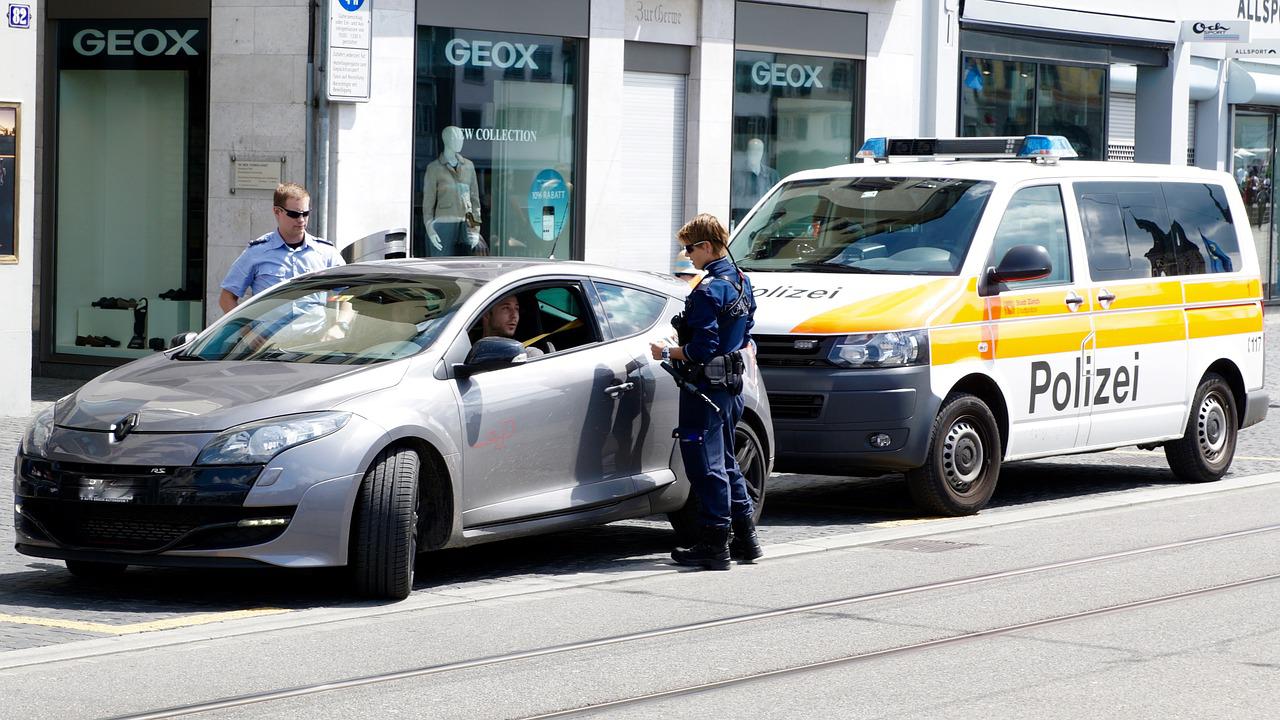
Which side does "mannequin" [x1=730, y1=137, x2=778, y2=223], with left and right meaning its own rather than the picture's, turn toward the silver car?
front

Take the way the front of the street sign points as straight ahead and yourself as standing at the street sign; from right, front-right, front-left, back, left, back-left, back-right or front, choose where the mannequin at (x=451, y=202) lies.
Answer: back-left

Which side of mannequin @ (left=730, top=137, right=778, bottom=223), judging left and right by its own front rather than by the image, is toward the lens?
front

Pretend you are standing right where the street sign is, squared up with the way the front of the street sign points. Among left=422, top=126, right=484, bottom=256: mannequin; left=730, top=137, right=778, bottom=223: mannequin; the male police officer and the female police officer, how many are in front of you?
2

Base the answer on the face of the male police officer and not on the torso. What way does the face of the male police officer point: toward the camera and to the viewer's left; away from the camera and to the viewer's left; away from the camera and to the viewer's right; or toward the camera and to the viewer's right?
toward the camera and to the viewer's right

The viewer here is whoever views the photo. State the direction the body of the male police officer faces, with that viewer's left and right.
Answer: facing the viewer and to the right of the viewer

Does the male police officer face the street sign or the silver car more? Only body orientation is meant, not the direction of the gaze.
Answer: the silver car

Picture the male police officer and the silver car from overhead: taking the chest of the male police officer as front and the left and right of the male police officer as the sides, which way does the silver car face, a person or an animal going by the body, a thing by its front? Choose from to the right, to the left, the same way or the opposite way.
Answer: to the right

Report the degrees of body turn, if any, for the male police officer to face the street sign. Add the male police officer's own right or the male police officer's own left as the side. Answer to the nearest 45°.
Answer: approximately 135° to the male police officer's own left

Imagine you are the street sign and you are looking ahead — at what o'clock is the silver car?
The silver car is roughly at 12 o'clock from the street sign.

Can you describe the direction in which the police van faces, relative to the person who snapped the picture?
facing the viewer and to the left of the viewer

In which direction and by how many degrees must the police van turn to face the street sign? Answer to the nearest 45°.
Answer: approximately 90° to its right

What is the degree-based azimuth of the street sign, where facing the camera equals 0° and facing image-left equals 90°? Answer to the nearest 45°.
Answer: approximately 0°

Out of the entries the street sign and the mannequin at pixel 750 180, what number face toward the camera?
2

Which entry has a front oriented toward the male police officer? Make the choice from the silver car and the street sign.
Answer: the street sign

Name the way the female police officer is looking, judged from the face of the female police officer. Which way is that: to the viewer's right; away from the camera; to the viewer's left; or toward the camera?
to the viewer's left

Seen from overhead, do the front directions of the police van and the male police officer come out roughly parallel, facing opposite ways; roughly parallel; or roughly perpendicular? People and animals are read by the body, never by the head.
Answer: roughly perpendicular
